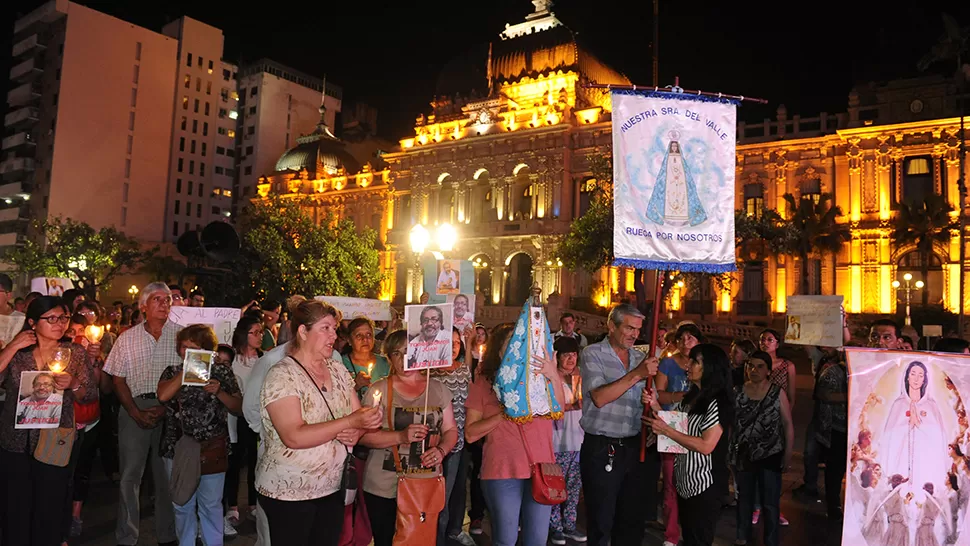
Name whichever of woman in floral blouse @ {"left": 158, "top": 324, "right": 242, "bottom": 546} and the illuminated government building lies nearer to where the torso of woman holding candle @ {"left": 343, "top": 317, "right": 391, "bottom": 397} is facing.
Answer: the woman in floral blouse

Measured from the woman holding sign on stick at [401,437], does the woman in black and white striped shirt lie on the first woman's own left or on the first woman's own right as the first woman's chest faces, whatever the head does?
on the first woman's own left

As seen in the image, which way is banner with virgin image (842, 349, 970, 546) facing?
toward the camera

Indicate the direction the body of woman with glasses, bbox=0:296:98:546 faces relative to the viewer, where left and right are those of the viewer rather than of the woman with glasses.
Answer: facing the viewer and to the right of the viewer

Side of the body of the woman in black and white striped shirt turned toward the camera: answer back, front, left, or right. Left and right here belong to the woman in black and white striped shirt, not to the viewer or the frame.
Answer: left

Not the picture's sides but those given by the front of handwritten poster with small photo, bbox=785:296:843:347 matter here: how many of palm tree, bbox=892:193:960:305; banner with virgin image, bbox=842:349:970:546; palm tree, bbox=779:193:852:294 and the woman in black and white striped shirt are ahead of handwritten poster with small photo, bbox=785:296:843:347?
2

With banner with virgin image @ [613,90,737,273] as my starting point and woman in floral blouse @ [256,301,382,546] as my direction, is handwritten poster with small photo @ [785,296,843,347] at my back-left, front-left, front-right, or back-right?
back-right

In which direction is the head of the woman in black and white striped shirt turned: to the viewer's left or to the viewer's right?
to the viewer's left

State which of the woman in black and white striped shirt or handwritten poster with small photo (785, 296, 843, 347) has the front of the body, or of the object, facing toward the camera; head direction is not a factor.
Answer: the handwritten poster with small photo

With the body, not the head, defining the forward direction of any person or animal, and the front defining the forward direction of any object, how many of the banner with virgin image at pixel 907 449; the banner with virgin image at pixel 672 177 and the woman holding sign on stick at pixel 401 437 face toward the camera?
3

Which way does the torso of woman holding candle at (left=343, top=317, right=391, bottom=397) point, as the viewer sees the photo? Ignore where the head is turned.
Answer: toward the camera

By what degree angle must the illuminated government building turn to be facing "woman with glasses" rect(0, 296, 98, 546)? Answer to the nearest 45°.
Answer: approximately 45° to its left

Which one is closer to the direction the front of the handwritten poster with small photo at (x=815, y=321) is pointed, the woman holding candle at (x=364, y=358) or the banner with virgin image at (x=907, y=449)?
the banner with virgin image
